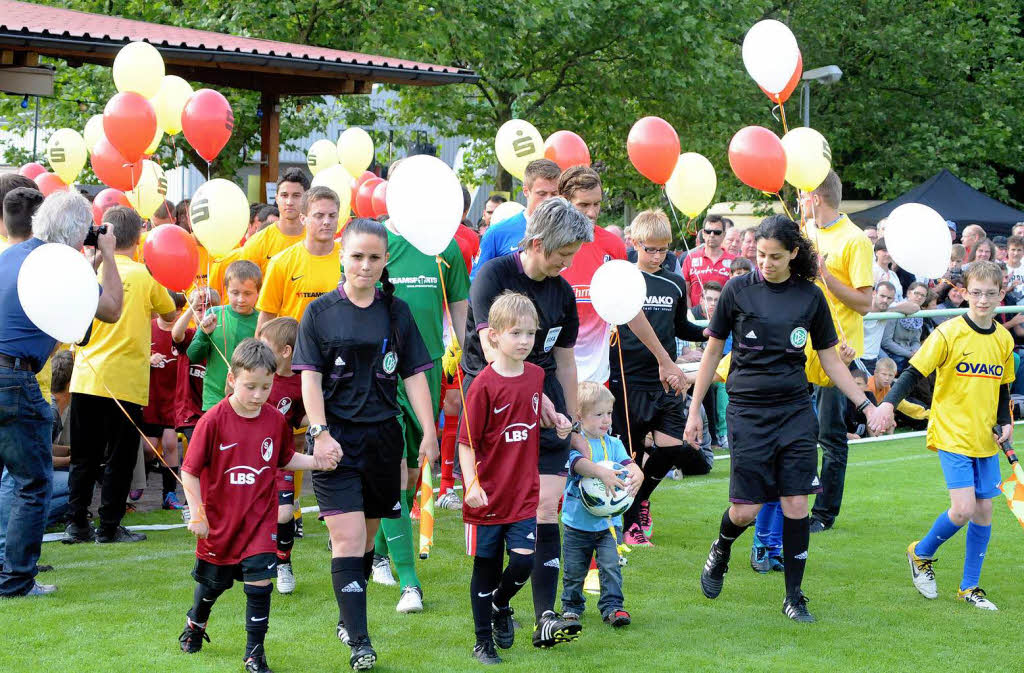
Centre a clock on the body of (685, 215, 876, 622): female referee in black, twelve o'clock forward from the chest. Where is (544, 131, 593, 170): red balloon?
The red balloon is roughly at 5 o'clock from the female referee in black.

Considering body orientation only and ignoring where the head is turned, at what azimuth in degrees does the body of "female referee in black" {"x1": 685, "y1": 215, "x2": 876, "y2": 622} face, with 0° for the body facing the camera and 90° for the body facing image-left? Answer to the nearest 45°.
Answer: approximately 0°

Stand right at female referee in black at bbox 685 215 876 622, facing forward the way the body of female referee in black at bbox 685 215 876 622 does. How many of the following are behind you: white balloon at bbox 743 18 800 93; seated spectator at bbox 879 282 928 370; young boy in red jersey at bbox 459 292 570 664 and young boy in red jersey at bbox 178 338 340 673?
2

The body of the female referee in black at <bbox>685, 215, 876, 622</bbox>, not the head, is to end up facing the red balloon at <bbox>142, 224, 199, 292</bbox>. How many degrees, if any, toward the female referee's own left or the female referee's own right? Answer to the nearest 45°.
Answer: approximately 90° to the female referee's own right

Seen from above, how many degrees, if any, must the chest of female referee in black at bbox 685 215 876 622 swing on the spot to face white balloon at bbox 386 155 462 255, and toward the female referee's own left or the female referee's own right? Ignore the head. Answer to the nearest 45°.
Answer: approximately 45° to the female referee's own right

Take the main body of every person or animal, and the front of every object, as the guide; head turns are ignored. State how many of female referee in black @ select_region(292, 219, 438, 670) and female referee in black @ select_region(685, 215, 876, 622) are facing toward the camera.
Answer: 2

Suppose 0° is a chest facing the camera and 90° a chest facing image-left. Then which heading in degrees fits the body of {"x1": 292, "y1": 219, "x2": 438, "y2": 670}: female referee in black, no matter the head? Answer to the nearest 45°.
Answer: approximately 0°

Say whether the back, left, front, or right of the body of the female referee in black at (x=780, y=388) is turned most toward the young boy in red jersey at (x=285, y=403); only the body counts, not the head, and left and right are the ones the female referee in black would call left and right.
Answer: right

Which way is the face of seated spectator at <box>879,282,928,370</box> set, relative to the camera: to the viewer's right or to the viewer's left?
to the viewer's left

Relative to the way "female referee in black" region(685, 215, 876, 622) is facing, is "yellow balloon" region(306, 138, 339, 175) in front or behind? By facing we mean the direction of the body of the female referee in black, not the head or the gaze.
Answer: behind
